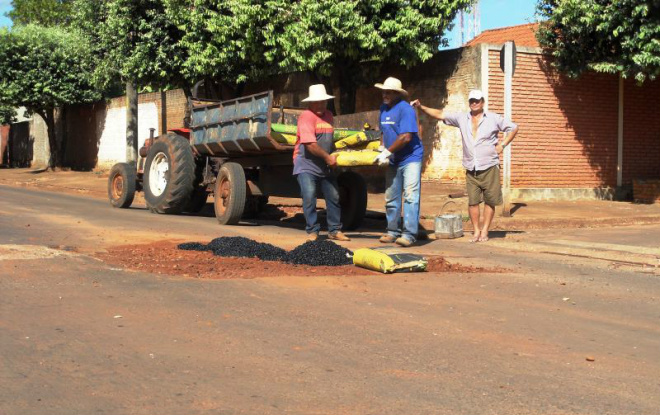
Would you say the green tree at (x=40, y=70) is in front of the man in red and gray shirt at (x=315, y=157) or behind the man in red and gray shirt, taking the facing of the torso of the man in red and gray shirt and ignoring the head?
behind

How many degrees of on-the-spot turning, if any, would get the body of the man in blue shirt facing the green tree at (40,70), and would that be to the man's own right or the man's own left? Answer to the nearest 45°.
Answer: approximately 90° to the man's own right

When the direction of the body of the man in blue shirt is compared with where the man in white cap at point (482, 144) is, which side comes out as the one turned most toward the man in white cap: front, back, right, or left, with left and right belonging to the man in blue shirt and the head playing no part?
back

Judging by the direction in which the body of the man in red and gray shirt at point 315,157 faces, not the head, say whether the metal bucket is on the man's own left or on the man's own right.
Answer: on the man's own left

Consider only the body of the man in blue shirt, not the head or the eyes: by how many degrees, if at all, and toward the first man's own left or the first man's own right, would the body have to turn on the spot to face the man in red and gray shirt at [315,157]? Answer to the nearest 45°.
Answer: approximately 45° to the first man's own right

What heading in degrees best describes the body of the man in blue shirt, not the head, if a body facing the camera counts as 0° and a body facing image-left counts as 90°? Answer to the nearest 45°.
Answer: approximately 45°

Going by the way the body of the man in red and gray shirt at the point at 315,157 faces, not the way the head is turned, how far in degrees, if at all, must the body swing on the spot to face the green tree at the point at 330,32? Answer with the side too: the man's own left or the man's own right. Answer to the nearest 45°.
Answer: approximately 135° to the man's own left

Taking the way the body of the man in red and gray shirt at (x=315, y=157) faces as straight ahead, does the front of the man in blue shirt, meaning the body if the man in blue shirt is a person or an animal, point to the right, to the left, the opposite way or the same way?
to the right

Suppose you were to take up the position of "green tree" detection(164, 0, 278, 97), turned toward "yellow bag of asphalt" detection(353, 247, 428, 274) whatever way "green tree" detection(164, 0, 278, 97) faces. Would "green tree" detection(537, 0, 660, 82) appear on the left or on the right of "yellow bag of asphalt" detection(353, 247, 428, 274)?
left

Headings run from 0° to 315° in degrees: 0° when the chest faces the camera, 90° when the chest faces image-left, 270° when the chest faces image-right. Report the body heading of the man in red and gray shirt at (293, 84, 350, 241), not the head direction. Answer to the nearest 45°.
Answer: approximately 315°
